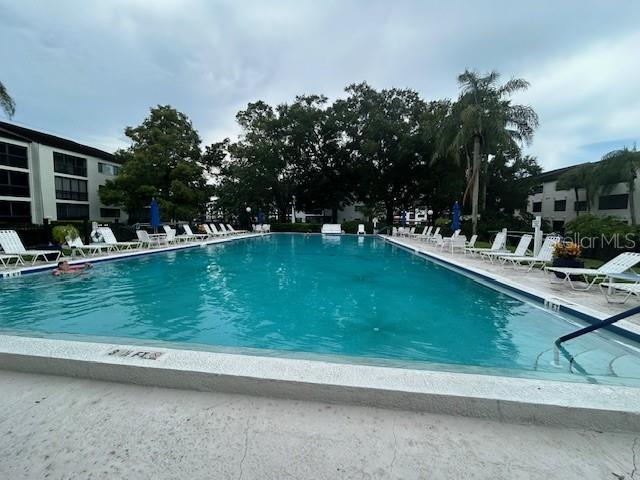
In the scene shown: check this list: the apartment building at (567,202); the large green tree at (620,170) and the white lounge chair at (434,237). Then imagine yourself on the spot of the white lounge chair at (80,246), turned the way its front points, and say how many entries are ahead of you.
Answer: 3

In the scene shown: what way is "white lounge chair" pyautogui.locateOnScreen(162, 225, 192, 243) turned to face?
to the viewer's right

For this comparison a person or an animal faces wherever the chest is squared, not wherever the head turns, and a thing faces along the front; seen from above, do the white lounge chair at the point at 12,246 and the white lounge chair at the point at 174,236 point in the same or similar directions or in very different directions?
same or similar directions

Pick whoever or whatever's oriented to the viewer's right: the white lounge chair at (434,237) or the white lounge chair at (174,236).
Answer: the white lounge chair at (174,236)

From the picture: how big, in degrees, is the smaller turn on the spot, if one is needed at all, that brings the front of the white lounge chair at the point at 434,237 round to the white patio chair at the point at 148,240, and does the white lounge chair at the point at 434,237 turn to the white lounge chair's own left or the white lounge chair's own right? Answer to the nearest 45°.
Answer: approximately 45° to the white lounge chair's own left

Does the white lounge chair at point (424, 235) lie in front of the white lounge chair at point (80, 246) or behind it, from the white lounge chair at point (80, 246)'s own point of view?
in front

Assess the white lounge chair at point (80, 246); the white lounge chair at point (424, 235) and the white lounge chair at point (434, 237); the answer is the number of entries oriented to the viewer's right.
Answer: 1

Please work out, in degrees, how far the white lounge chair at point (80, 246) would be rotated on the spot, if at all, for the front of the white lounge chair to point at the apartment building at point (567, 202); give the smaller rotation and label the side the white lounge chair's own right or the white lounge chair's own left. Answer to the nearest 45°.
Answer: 0° — it already faces it

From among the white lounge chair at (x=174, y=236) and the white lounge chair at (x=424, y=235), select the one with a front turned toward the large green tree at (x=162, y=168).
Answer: the white lounge chair at (x=424, y=235)

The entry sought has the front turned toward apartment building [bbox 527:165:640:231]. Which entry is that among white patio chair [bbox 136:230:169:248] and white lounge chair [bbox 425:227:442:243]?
white patio chair [bbox 136:230:169:248]

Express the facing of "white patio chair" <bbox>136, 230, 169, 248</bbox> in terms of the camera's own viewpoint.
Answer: facing to the right of the viewer

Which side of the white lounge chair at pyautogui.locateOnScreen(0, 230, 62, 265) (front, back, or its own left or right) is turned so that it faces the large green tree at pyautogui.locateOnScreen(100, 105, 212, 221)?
left

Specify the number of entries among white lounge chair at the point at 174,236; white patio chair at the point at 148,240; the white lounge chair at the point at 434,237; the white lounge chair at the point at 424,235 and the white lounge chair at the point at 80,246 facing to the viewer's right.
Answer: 3

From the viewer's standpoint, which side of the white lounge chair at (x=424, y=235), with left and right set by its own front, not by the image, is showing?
left

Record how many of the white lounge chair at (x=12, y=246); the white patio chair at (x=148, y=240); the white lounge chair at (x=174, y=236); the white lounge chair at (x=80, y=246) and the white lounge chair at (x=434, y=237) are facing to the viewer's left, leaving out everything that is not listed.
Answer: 1

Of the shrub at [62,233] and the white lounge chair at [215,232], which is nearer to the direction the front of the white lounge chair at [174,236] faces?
the white lounge chair

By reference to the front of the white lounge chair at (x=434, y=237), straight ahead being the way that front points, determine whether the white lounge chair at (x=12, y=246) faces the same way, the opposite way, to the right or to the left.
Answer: the opposite way

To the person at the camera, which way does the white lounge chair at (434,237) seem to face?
facing to the left of the viewer

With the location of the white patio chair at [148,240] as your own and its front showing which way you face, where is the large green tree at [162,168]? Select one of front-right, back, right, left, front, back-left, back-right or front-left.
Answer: left

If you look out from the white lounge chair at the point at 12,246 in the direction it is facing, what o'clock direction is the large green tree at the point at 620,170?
The large green tree is roughly at 11 o'clock from the white lounge chair.

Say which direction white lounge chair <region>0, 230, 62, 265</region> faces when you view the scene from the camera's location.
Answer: facing the viewer and to the right of the viewer

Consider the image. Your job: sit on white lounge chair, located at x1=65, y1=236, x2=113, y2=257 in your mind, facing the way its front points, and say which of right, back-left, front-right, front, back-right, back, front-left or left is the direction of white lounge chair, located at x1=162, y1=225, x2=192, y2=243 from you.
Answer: front-left
